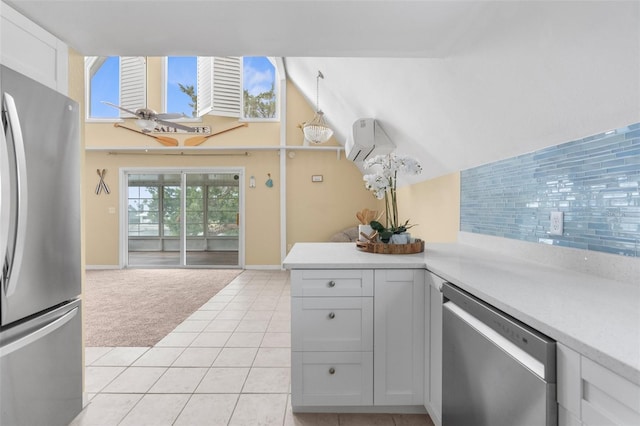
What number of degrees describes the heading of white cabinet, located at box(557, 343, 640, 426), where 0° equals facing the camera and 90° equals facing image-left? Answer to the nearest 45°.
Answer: approximately 45°

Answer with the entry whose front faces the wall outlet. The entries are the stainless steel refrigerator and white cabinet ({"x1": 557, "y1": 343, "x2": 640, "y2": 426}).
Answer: the stainless steel refrigerator

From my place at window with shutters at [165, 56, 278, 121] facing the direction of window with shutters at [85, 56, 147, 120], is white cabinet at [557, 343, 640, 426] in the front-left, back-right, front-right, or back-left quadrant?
back-left

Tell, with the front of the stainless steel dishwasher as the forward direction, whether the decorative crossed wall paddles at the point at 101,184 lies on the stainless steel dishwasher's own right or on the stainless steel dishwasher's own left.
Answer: on the stainless steel dishwasher's own right

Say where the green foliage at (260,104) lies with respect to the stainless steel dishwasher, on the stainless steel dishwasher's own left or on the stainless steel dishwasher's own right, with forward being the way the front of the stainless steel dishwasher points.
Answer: on the stainless steel dishwasher's own right

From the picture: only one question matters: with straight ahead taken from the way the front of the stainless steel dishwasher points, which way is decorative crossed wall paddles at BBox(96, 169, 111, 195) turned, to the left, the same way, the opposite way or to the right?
to the left

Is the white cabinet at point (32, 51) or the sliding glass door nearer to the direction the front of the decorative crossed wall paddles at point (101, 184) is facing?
the white cabinet

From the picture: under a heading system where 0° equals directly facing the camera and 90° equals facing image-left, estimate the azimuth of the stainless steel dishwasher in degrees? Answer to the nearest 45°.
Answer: approximately 45°

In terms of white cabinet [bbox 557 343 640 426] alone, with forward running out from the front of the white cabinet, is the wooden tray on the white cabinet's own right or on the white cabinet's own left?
on the white cabinet's own right

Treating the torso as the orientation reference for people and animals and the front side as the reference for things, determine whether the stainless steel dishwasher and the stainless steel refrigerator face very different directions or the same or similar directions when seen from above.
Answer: very different directions

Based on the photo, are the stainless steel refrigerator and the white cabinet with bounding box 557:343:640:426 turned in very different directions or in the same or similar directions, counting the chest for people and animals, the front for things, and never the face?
very different directions

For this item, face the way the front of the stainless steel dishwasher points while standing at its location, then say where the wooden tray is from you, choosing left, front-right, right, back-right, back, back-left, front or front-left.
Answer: right

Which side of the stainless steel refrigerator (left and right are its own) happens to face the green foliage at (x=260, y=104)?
left

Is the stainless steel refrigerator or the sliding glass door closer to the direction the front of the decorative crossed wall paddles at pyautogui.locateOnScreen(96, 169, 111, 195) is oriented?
the stainless steel refrigerator

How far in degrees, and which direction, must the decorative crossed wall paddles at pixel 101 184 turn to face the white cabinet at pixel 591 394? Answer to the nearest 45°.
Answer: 0° — it already faces it

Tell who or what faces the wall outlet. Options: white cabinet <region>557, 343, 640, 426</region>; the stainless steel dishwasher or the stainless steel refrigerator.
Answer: the stainless steel refrigerator
